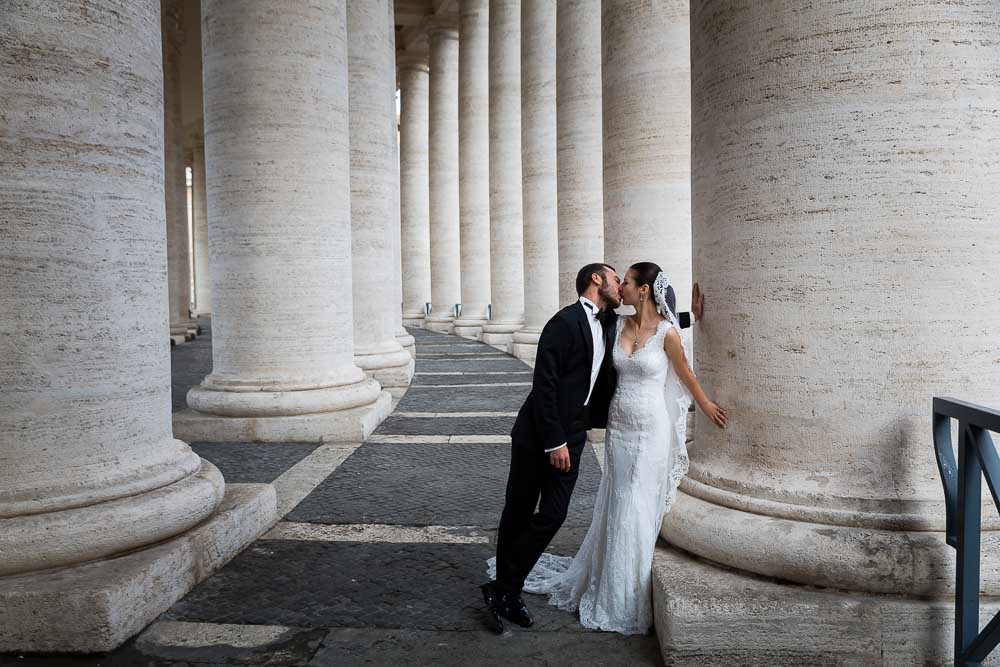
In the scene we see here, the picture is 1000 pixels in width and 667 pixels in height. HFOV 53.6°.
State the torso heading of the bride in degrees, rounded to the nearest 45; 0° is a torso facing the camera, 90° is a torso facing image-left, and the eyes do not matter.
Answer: approximately 45°

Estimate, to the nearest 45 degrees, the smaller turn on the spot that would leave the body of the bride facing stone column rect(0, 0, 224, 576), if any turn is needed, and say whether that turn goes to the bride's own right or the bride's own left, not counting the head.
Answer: approximately 45° to the bride's own right

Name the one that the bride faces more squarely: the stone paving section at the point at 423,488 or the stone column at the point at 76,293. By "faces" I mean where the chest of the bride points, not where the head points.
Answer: the stone column

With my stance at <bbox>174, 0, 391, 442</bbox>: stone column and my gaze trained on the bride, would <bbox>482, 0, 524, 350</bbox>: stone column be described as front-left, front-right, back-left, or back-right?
back-left

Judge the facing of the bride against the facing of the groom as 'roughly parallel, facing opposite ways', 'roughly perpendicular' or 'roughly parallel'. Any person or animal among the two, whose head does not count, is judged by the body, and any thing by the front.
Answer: roughly perpendicular

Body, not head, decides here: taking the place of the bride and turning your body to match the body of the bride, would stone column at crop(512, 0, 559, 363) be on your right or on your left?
on your right

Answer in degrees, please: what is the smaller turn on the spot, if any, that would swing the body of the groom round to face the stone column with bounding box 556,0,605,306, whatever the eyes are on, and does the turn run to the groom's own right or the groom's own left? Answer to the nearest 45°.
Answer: approximately 135° to the groom's own left

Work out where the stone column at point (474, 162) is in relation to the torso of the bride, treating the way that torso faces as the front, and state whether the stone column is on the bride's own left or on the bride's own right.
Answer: on the bride's own right

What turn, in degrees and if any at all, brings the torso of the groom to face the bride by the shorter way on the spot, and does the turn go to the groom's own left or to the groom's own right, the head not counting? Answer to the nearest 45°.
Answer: approximately 45° to the groom's own left

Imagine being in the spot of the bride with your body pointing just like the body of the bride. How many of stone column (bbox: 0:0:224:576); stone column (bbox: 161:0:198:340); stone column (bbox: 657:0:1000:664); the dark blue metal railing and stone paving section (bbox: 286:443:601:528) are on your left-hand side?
2

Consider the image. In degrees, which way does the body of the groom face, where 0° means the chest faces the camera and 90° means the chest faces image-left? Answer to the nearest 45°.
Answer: approximately 315°

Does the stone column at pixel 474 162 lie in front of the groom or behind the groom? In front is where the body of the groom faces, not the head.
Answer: behind

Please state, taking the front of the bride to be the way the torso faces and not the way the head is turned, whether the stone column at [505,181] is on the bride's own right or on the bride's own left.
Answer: on the bride's own right

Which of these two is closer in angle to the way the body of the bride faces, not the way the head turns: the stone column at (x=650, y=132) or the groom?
the groom

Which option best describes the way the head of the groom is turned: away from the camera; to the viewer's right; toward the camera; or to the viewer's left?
to the viewer's right

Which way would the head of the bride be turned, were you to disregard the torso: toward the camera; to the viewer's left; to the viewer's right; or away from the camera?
to the viewer's left

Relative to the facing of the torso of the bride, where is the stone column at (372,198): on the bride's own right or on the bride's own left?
on the bride's own right

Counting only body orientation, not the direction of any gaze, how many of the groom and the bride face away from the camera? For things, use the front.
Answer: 0
